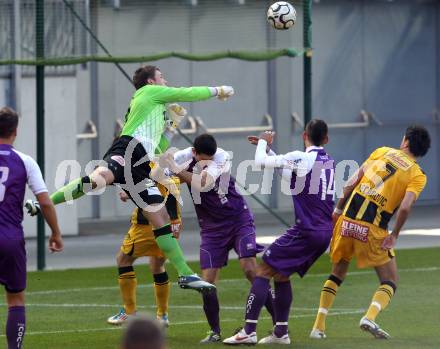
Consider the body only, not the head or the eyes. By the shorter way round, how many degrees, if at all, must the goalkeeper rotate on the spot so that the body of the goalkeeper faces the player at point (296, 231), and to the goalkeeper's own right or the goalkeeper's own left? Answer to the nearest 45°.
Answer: approximately 45° to the goalkeeper's own right

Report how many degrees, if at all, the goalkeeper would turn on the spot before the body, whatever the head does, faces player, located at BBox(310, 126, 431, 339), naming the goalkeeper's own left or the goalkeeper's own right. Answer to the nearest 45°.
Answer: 0° — they already face them

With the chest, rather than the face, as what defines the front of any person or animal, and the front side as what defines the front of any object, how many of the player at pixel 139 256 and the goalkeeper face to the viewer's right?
1

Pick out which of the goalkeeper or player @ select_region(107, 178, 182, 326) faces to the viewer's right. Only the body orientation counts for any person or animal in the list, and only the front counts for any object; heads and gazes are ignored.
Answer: the goalkeeper

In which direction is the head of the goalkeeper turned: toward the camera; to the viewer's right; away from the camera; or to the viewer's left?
to the viewer's right

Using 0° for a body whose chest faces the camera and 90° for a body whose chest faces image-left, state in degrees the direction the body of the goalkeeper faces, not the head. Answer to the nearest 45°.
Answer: approximately 270°

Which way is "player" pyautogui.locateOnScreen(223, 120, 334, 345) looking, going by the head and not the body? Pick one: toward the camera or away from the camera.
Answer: away from the camera
